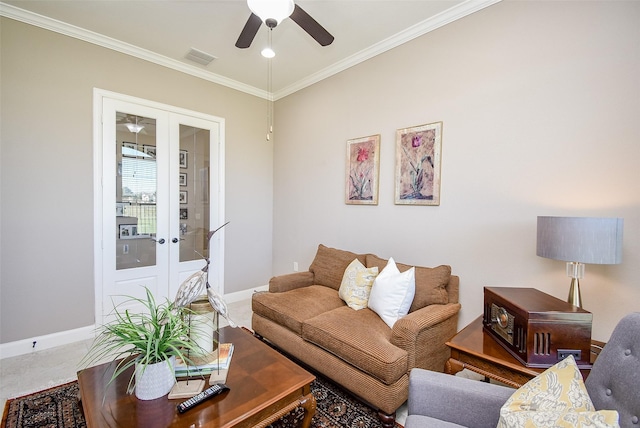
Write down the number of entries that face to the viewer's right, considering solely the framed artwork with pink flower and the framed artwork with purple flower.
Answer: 0

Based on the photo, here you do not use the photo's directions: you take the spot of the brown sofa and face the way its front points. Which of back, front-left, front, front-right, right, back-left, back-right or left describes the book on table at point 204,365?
front

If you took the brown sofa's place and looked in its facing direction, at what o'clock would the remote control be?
The remote control is roughly at 12 o'clock from the brown sofa.

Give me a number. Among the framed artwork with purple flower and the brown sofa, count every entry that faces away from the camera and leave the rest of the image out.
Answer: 0

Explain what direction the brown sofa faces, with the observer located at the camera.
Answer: facing the viewer and to the left of the viewer

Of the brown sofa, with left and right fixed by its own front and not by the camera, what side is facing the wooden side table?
left

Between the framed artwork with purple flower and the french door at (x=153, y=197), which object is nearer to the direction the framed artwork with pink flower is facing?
the french door

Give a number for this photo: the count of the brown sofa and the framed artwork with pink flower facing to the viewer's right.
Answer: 0
